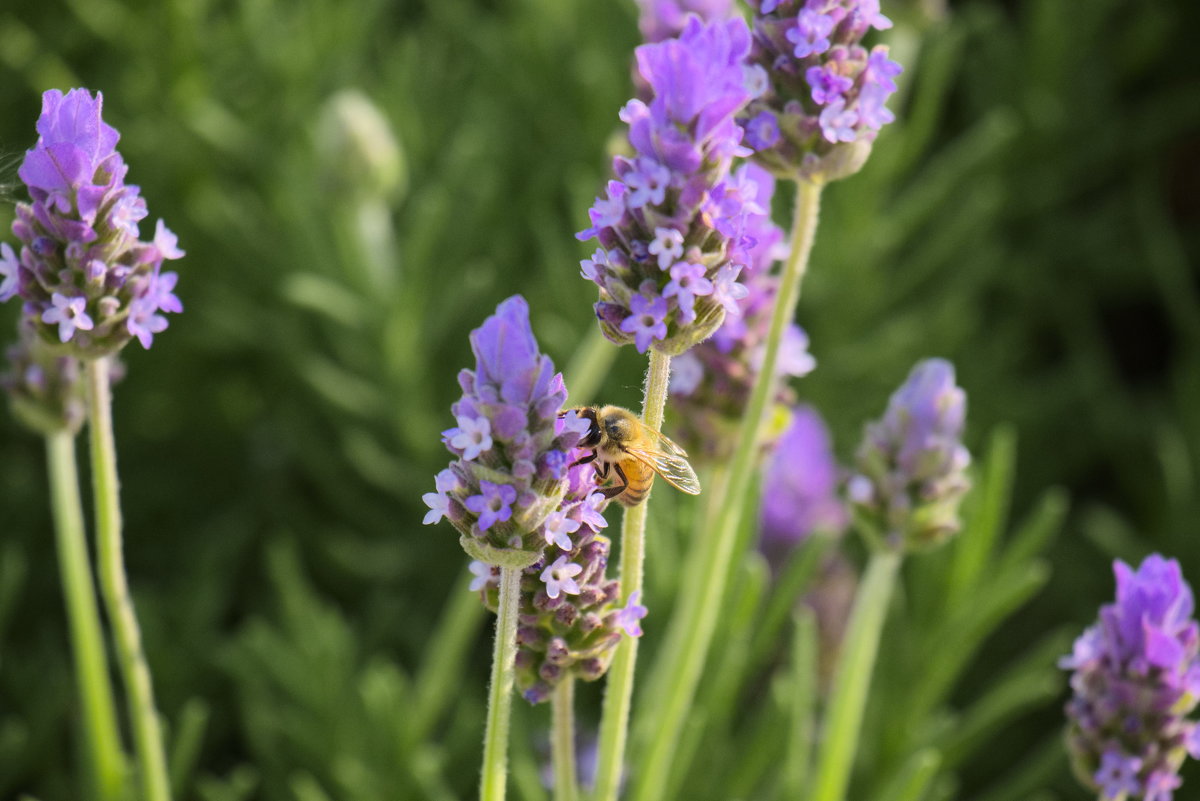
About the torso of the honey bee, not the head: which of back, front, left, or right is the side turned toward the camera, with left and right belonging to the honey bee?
left

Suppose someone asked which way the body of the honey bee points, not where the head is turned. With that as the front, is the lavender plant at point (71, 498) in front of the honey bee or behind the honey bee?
in front
